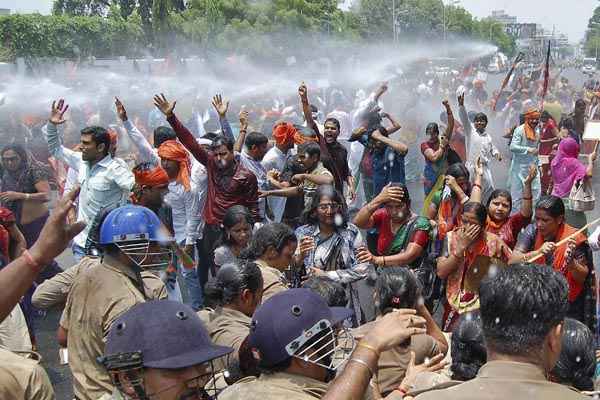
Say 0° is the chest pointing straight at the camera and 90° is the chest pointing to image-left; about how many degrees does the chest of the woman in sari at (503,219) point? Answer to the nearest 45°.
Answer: approximately 0°

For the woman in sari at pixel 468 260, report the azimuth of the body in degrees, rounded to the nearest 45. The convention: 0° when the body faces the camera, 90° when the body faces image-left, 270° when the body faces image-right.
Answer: approximately 0°

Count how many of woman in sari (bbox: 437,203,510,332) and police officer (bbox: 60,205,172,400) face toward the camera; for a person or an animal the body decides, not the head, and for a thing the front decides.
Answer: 1

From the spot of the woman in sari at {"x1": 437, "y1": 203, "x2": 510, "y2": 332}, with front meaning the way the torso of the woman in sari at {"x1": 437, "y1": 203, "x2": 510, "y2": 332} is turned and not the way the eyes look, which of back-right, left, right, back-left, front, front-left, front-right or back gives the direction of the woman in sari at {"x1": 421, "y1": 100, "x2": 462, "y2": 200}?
back

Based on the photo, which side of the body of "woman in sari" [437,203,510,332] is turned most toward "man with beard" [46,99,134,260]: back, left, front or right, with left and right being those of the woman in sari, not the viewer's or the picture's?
right

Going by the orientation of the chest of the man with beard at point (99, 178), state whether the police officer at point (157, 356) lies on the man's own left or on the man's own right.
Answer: on the man's own left

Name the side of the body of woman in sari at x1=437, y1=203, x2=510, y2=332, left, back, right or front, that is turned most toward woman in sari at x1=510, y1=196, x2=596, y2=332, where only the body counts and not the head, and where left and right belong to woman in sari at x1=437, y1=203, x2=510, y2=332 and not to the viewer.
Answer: left

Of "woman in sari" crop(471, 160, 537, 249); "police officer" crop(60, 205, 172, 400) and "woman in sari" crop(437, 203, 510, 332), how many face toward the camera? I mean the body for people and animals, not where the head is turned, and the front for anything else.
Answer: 2

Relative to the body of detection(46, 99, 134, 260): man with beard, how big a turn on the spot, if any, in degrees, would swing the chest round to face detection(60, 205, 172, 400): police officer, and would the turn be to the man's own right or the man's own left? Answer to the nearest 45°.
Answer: approximately 45° to the man's own left

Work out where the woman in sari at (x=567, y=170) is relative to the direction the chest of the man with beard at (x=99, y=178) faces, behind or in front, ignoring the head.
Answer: behind

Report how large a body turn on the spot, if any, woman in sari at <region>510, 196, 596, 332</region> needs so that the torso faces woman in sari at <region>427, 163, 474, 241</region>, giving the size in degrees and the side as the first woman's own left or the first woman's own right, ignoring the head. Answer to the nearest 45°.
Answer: approximately 90° to the first woman's own right

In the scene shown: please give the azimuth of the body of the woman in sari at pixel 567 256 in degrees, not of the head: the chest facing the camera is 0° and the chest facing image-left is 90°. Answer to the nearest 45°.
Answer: approximately 45°
